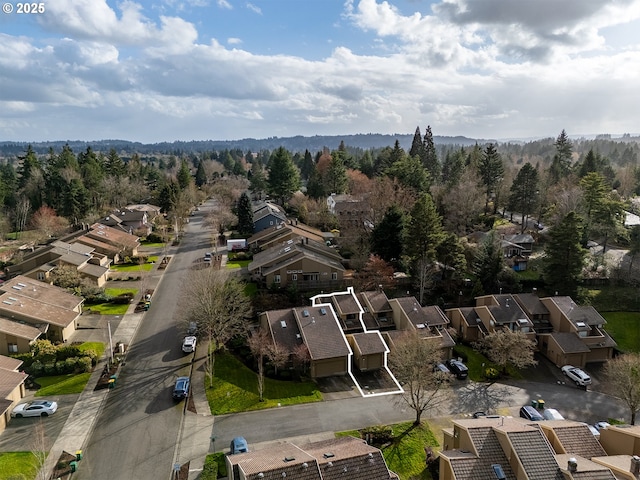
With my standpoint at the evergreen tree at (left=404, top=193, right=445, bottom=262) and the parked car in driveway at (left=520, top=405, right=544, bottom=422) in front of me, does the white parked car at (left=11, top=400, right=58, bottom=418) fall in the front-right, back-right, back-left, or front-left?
front-right

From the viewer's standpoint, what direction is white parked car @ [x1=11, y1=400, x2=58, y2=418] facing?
to the viewer's left

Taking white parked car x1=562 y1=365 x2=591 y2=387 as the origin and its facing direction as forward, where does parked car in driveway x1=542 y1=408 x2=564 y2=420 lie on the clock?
The parked car in driveway is roughly at 8 o'clock from the white parked car.

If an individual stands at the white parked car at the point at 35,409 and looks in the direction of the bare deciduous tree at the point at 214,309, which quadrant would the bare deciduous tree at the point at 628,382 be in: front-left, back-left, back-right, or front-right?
front-right

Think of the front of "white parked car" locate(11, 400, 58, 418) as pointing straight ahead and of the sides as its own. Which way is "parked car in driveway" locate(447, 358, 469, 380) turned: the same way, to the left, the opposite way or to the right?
to the right

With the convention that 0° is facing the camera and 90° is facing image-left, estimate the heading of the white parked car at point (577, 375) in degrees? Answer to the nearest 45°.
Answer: approximately 135°

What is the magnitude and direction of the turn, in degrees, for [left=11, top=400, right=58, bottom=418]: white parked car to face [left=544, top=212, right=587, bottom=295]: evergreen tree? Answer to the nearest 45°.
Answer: approximately 180°
